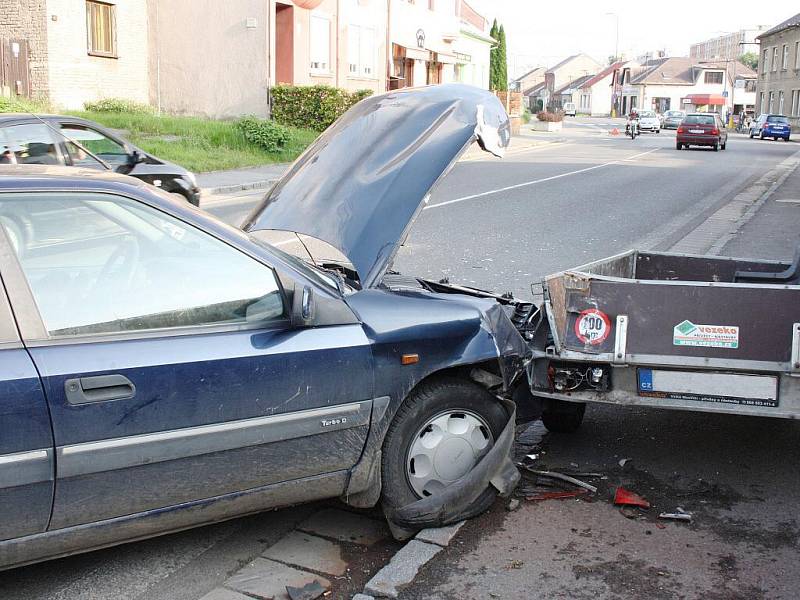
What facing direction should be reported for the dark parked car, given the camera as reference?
facing to the right of the viewer

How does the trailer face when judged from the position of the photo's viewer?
facing away from the viewer

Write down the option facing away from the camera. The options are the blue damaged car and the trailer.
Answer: the trailer

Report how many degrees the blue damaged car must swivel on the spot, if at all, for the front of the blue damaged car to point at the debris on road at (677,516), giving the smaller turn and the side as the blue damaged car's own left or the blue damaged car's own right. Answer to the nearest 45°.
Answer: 0° — it already faces it

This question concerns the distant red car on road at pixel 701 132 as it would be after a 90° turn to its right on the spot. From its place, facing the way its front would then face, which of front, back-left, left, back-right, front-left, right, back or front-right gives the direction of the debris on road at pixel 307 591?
right

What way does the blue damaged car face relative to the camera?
to the viewer's right

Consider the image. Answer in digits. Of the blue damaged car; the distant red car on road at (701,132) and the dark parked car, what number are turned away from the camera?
1

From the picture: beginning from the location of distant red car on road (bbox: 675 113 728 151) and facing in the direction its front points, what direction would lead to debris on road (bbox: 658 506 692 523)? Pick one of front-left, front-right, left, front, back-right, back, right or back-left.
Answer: back

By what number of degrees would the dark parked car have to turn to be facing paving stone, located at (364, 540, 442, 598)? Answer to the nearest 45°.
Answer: approximately 90° to its right

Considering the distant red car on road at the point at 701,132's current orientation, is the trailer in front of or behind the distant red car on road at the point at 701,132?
behind

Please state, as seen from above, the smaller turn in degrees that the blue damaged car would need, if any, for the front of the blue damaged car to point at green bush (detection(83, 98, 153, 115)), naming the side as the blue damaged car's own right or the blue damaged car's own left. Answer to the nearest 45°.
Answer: approximately 90° to the blue damaged car's own left

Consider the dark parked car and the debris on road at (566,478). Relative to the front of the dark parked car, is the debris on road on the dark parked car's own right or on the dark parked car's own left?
on the dark parked car's own right

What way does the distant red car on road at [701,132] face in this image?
away from the camera

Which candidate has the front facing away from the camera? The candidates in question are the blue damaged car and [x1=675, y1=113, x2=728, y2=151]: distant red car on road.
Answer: the distant red car on road

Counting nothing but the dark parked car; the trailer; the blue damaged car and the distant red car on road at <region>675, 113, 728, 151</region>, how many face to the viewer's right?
2
